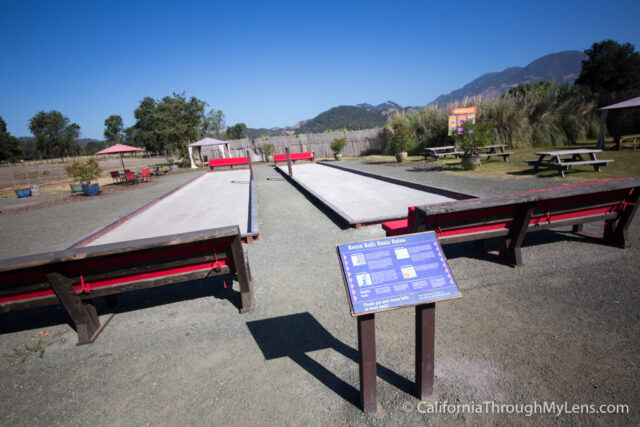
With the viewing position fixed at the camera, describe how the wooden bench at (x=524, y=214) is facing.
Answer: facing away from the viewer and to the left of the viewer

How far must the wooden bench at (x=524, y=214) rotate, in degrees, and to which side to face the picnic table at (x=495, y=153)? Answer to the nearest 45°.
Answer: approximately 45° to its right

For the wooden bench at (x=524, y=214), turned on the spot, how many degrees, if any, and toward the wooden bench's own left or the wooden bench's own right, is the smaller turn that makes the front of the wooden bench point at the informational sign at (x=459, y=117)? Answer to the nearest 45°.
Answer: approximately 45° to the wooden bench's own right

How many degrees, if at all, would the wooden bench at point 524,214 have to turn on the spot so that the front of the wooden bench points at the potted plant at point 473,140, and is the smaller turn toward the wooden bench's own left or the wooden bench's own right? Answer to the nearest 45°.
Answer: approximately 45° to the wooden bench's own right

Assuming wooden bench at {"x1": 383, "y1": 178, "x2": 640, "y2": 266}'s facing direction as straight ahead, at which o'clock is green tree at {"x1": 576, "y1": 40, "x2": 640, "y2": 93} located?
The green tree is roughly at 2 o'clock from the wooden bench.
